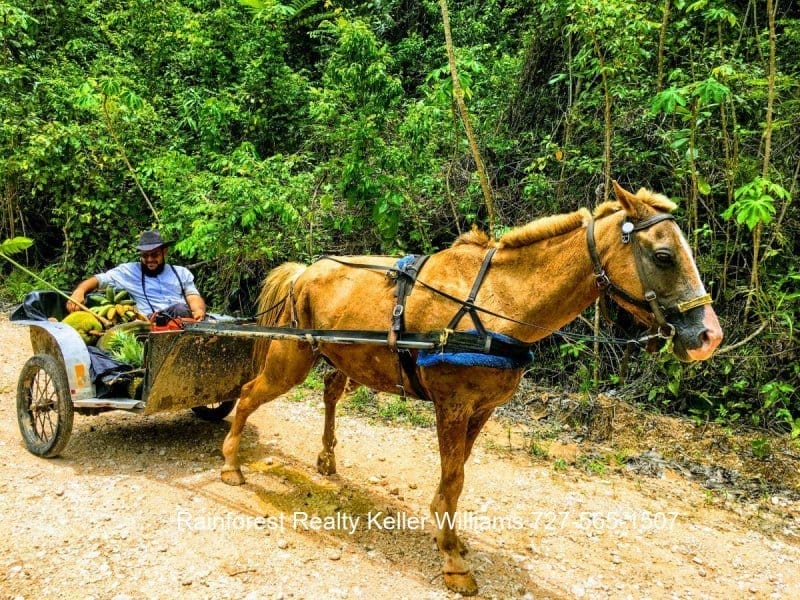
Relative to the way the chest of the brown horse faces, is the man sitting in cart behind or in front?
behind

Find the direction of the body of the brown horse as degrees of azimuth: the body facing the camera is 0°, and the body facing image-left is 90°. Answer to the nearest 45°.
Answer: approximately 315°

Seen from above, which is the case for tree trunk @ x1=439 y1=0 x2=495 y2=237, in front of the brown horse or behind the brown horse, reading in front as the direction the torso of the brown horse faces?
behind

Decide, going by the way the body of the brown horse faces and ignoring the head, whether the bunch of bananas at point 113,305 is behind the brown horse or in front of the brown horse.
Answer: behind

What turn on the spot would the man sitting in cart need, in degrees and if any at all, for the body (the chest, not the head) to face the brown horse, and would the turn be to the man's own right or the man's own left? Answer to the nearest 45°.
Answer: approximately 45° to the man's own left
